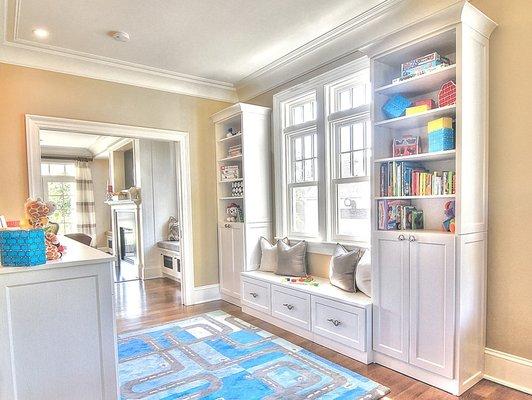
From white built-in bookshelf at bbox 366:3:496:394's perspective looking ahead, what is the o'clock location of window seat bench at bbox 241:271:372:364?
The window seat bench is roughly at 2 o'clock from the white built-in bookshelf.

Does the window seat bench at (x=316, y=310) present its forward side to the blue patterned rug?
yes

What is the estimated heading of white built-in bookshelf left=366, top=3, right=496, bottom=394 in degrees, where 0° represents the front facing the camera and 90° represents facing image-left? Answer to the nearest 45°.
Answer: approximately 45°

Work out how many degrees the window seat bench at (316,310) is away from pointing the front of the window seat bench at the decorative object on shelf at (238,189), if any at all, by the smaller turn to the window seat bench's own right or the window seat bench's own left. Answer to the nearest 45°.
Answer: approximately 90° to the window seat bench's own right

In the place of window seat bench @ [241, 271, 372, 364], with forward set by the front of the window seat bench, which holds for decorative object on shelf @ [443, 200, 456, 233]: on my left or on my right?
on my left

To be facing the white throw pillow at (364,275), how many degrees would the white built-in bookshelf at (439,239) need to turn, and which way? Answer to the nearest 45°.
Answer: approximately 90° to its right

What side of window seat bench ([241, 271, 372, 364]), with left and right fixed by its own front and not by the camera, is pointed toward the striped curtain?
right

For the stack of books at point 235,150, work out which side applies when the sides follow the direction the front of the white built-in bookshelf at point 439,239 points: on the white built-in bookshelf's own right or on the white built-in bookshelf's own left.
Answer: on the white built-in bookshelf's own right

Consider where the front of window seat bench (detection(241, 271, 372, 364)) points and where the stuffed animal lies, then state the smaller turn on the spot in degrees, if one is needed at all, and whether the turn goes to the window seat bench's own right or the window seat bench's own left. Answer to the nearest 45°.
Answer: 0° — it already faces it

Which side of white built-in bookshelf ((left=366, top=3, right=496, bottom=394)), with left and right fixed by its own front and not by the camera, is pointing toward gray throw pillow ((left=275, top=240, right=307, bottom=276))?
right

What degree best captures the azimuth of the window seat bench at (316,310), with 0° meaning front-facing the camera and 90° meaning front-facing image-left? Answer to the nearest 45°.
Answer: approximately 45°
